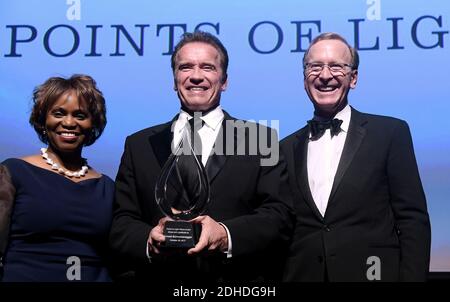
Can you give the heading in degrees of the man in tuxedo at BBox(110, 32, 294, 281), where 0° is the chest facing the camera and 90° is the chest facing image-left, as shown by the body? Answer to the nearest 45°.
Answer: approximately 0°
